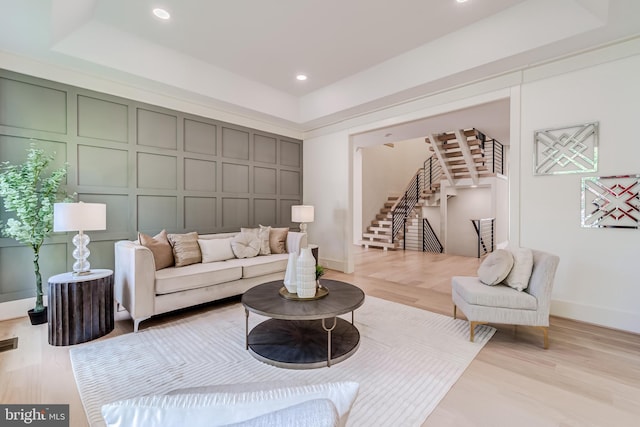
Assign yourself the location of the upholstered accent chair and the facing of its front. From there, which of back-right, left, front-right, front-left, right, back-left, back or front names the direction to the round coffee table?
front-left

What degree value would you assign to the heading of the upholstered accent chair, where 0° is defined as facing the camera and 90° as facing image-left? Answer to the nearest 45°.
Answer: approximately 90°

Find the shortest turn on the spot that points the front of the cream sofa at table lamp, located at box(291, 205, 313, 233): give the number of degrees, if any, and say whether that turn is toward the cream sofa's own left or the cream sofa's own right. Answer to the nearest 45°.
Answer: approximately 90° to the cream sofa's own left

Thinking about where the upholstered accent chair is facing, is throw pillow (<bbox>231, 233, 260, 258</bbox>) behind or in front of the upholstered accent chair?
in front

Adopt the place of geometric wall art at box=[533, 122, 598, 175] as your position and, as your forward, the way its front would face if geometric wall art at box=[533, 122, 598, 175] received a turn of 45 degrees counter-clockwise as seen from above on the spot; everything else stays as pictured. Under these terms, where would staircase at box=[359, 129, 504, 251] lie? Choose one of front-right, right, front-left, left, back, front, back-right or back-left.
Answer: back-right

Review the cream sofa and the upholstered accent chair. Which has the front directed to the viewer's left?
the upholstered accent chair

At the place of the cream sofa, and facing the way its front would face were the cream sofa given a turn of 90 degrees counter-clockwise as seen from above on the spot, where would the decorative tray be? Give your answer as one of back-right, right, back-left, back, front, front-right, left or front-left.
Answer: right

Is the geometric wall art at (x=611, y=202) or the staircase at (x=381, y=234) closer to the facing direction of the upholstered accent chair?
the staircase

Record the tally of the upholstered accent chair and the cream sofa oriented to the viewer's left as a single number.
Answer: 1

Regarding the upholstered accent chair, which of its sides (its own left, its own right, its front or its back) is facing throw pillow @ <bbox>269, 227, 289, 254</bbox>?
front

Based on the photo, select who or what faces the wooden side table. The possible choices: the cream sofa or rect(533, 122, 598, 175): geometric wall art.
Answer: the geometric wall art

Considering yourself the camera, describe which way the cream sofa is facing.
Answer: facing the viewer and to the right of the viewer

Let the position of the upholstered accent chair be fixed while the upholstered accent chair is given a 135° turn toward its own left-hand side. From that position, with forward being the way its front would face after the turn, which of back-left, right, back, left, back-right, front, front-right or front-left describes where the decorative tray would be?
right

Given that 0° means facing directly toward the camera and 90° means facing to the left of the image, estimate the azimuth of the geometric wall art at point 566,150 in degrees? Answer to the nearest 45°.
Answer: approximately 45°
